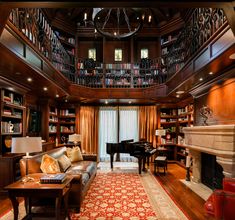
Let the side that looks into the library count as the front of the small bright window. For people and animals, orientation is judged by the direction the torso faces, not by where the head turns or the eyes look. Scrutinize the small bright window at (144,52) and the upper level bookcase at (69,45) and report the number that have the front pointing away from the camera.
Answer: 0

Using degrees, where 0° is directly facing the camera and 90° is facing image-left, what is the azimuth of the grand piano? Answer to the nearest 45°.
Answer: approximately 315°

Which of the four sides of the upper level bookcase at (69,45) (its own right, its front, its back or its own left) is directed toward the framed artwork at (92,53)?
left

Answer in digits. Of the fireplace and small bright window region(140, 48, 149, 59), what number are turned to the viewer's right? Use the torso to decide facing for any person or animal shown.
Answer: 0

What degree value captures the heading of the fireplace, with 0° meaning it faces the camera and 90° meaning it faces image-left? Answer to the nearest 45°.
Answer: approximately 45°

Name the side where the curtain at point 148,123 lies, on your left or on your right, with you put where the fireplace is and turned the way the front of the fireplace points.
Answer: on your right

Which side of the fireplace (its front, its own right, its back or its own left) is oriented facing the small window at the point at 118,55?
right

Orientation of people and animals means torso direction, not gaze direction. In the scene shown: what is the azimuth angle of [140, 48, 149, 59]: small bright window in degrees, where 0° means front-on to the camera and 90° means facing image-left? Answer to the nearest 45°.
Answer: approximately 0°
